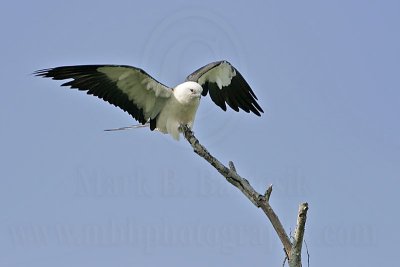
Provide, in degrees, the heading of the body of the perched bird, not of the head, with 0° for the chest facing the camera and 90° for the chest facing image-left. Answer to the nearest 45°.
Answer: approximately 315°
